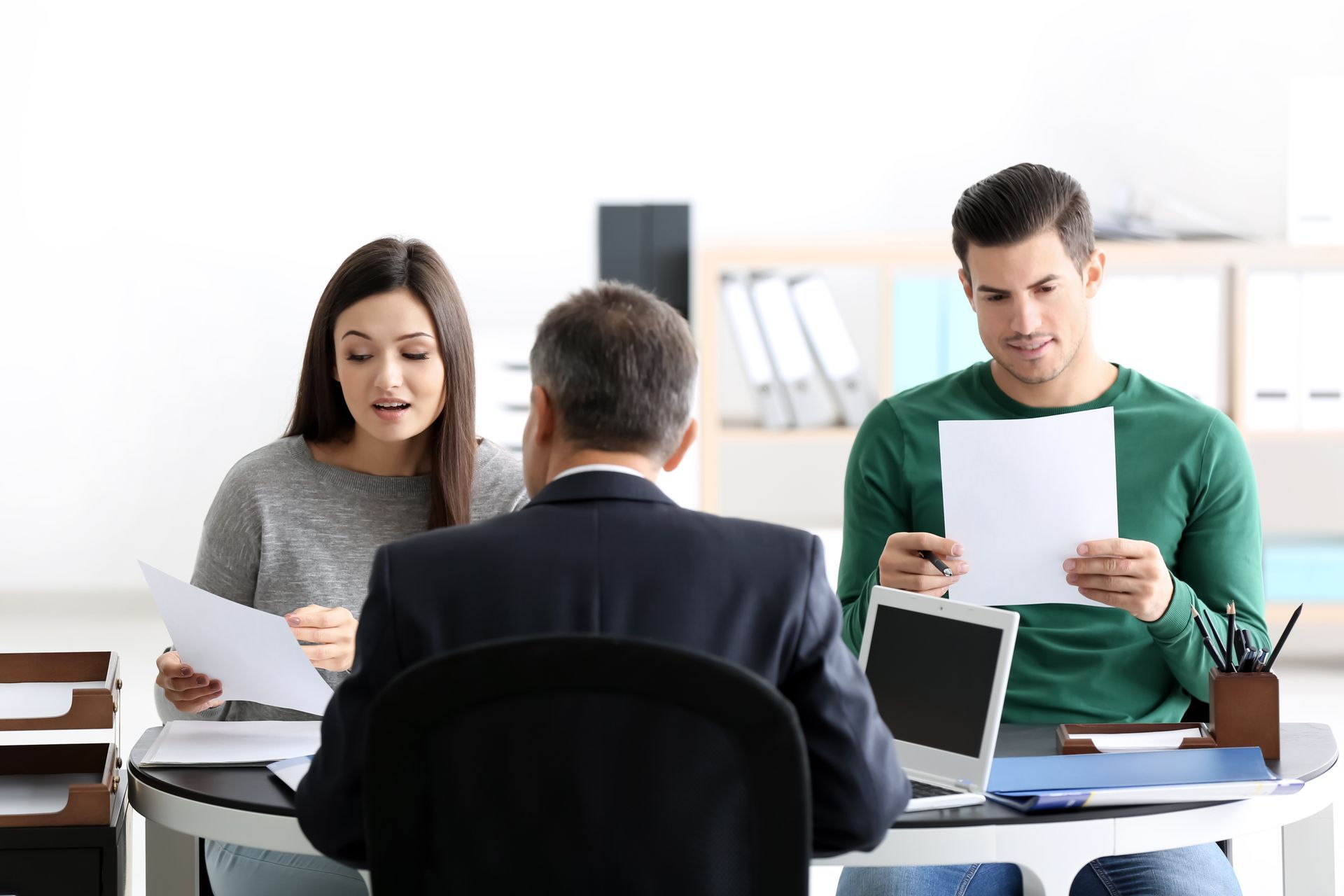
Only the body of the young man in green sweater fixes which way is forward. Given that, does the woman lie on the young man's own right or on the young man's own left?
on the young man's own right

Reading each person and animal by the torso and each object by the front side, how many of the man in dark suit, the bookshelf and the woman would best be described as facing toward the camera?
2

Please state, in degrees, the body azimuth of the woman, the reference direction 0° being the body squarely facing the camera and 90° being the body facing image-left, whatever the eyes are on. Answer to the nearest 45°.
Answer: approximately 0°

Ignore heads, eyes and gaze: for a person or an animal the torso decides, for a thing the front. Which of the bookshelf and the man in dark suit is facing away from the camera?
the man in dark suit

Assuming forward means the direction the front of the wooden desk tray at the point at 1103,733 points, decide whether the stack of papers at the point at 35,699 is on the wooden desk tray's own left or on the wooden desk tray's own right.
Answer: on the wooden desk tray's own right

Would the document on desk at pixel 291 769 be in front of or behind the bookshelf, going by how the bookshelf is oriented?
in front

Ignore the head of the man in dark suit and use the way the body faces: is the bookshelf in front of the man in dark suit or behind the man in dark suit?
in front

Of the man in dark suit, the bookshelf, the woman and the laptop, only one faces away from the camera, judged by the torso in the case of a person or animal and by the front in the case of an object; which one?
the man in dark suit

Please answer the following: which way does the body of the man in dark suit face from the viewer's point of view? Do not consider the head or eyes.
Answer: away from the camera

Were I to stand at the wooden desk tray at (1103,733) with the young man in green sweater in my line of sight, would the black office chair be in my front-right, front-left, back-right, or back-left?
back-left
